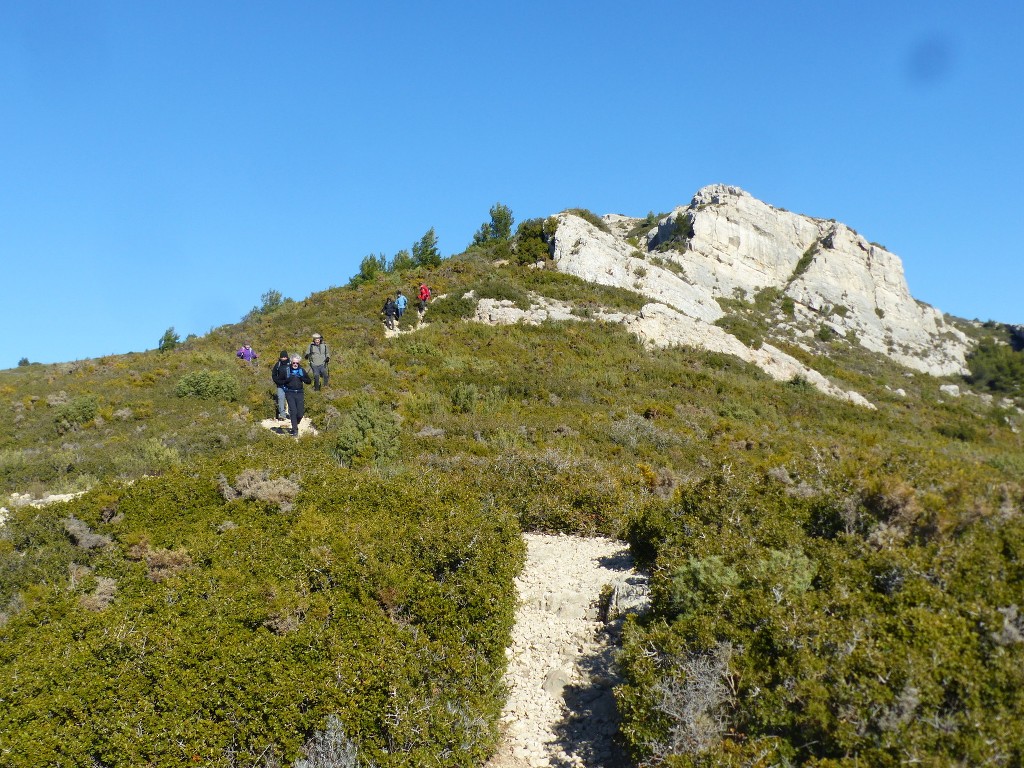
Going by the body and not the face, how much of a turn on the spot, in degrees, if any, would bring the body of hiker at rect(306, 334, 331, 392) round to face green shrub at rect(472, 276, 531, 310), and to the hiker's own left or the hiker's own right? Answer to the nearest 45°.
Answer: approximately 135° to the hiker's own left

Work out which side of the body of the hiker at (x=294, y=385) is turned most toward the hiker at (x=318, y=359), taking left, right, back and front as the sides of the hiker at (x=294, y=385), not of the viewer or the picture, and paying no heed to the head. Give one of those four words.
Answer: back

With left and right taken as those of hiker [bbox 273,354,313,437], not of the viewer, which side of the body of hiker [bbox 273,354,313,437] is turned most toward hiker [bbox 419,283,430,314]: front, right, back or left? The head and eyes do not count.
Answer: back

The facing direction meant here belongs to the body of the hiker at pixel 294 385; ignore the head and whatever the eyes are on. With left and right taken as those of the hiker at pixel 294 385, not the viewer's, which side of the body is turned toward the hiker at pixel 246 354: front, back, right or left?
back

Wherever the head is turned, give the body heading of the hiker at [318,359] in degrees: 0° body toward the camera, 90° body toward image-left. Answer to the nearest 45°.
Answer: approximately 0°

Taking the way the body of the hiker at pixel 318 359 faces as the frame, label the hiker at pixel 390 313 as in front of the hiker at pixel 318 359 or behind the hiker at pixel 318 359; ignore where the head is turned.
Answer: behind

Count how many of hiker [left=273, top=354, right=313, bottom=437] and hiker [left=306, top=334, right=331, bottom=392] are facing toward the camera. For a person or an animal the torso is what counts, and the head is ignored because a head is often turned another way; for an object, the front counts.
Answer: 2
